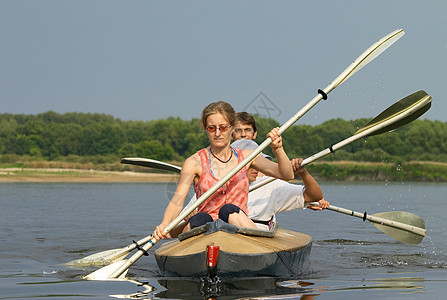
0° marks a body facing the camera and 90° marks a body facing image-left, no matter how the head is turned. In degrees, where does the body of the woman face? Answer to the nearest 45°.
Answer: approximately 0°

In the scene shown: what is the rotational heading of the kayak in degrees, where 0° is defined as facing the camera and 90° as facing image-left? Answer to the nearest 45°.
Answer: approximately 0°
